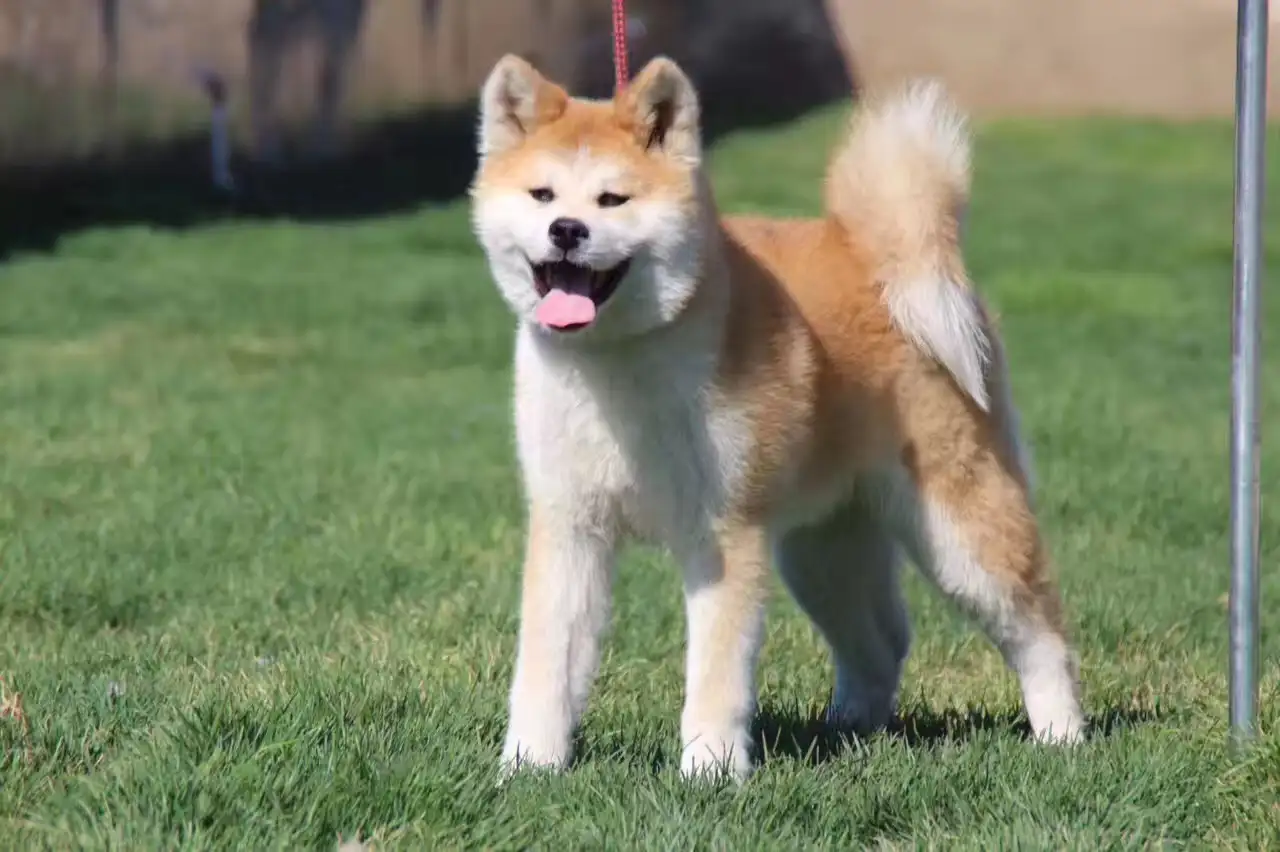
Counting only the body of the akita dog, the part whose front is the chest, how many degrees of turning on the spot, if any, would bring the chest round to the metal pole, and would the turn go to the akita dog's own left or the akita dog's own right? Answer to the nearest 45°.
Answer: approximately 135° to the akita dog's own left
